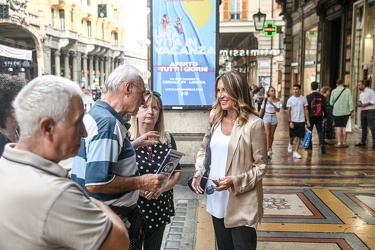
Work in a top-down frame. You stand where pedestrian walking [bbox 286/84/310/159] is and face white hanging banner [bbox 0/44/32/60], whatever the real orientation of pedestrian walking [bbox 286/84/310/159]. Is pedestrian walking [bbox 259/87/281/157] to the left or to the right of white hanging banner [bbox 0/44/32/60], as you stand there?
left

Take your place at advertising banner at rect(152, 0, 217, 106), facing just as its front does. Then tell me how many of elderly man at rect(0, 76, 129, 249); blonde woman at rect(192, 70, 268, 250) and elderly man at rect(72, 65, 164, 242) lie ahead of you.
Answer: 3

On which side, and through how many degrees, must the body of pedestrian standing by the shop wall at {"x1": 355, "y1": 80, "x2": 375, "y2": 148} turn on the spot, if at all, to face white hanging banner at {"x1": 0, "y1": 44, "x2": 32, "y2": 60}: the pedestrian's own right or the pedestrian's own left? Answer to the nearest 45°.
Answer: approximately 45° to the pedestrian's own right

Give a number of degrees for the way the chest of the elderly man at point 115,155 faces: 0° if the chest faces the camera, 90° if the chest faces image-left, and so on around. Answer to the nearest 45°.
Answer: approximately 270°

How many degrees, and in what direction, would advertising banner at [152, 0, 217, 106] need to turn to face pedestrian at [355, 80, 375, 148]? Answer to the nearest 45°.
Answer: approximately 135° to its left

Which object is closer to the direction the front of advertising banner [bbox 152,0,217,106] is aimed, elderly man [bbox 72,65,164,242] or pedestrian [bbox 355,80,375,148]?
the elderly man

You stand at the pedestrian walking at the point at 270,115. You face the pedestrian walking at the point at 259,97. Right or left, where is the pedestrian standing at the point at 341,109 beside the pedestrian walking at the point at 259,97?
right

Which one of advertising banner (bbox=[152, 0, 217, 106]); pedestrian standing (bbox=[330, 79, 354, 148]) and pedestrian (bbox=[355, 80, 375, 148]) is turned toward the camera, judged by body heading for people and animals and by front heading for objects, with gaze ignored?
the advertising banner

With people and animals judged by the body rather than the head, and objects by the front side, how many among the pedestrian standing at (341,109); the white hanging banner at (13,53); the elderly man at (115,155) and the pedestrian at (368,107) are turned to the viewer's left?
1

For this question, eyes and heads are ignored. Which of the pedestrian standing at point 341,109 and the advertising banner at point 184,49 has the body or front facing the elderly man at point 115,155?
the advertising banner

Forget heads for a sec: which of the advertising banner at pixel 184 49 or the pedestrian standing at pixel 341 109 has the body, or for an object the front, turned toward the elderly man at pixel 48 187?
the advertising banner

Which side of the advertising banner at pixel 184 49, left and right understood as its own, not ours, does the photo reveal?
front

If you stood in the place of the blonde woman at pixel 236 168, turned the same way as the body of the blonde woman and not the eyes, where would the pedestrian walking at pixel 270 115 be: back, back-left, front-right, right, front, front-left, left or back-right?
back-right
